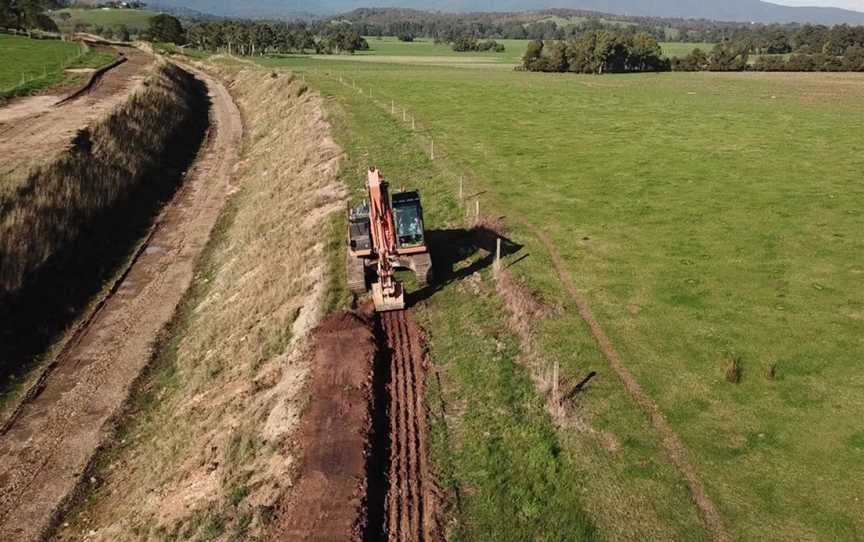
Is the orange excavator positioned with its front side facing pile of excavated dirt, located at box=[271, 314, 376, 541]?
yes

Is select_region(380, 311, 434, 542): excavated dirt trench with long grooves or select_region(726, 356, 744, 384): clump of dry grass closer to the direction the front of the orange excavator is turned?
the excavated dirt trench with long grooves

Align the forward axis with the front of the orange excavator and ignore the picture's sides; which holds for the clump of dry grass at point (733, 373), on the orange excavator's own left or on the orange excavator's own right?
on the orange excavator's own left

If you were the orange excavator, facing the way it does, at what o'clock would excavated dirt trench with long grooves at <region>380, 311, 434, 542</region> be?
The excavated dirt trench with long grooves is roughly at 12 o'clock from the orange excavator.

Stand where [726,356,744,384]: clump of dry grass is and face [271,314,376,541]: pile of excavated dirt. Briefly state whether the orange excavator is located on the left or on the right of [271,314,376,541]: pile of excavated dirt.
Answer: right

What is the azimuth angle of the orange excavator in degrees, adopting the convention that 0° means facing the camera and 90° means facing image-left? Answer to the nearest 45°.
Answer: approximately 0°

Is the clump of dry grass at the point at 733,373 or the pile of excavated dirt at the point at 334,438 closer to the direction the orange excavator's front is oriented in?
the pile of excavated dirt
